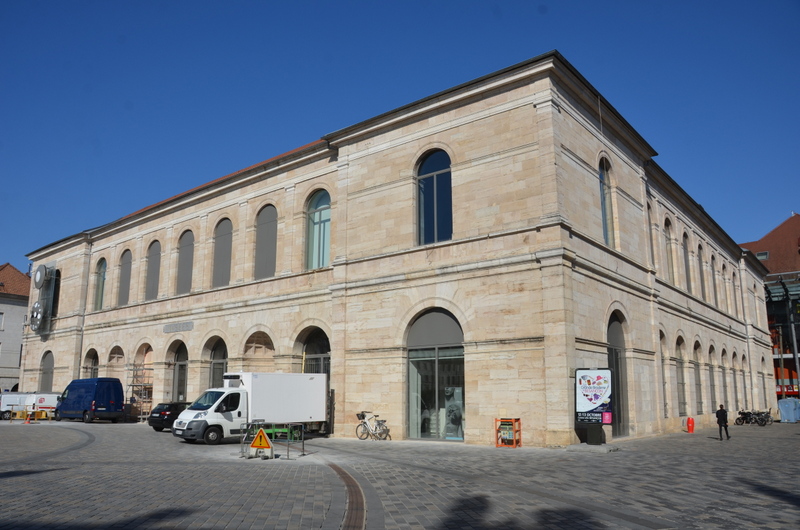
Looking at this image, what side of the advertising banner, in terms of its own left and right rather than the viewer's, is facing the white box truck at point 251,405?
right

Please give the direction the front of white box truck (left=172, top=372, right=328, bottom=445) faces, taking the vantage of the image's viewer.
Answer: facing the viewer and to the left of the viewer

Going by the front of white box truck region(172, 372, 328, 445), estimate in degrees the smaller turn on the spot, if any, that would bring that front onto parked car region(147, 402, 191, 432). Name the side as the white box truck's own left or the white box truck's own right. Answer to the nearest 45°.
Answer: approximately 90° to the white box truck's own right

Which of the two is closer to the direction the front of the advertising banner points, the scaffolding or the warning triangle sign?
the warning triangle sign

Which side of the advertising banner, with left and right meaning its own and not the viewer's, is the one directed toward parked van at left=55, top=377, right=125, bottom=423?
right

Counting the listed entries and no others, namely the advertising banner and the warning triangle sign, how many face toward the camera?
2

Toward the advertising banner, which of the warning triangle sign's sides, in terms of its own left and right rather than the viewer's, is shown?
left
